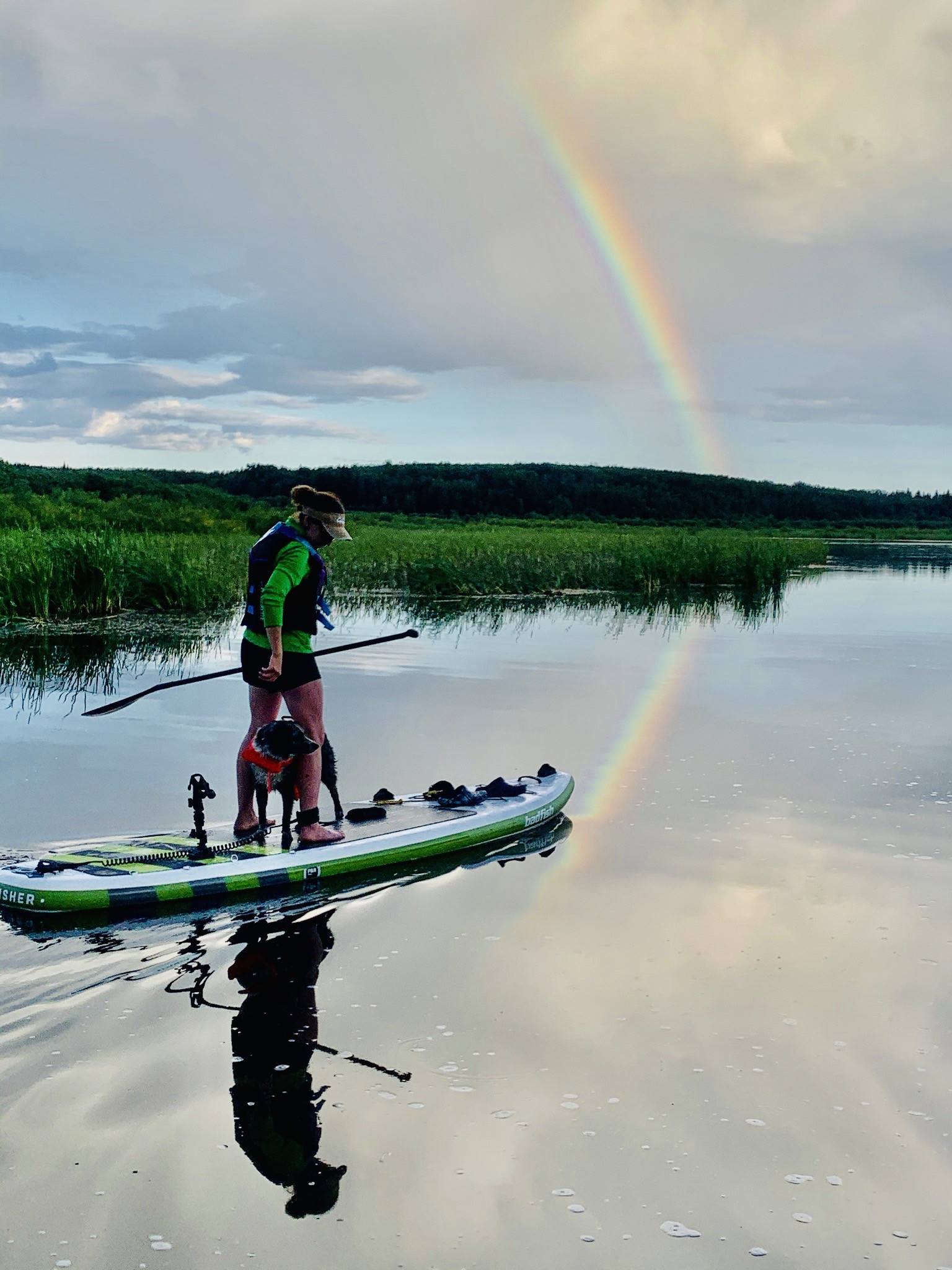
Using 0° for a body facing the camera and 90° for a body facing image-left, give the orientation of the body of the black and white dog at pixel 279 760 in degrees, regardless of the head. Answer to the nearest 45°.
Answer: approximately 45°

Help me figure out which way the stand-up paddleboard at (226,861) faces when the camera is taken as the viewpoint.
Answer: facing away from the viewer and to the right of the viewer

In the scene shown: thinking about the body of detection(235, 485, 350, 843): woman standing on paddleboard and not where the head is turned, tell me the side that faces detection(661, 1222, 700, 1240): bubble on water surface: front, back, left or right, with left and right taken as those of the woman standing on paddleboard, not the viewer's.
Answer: right

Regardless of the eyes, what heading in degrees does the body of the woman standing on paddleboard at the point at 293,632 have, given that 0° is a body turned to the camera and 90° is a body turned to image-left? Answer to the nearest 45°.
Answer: approximately 270°
